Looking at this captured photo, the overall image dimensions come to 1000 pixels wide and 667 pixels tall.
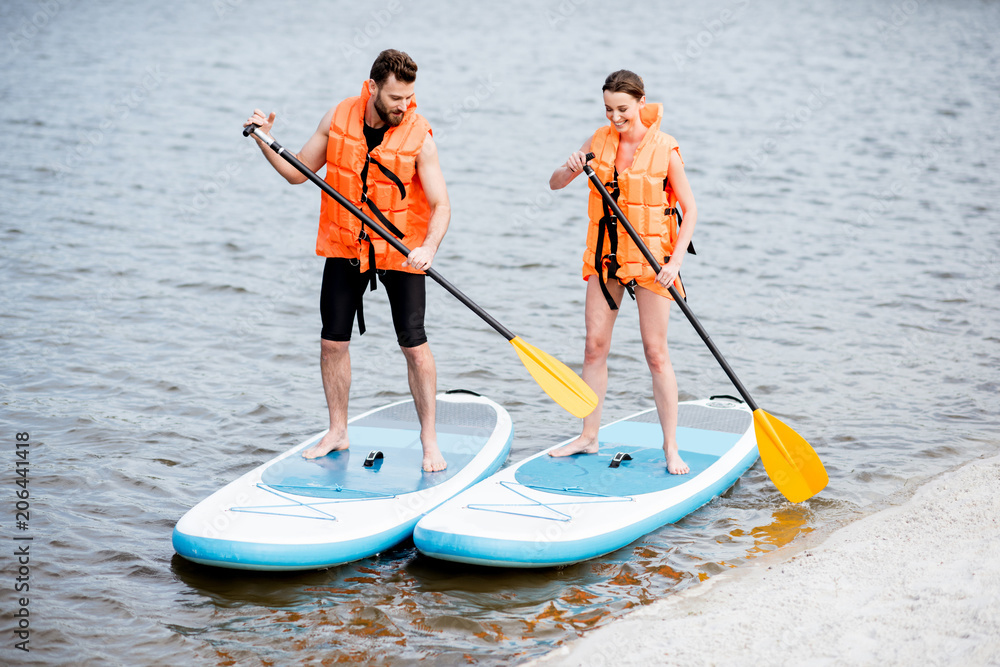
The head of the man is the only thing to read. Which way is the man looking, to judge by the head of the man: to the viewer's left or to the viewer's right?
to the viewer's right

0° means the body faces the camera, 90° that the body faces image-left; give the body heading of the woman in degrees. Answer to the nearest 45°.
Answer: approximately 45°
